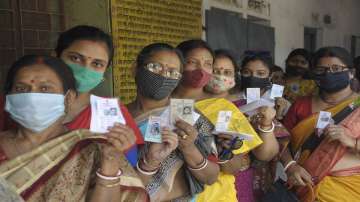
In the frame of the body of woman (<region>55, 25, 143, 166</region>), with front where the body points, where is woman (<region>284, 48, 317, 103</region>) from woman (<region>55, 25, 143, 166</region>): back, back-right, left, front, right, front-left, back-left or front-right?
back-left

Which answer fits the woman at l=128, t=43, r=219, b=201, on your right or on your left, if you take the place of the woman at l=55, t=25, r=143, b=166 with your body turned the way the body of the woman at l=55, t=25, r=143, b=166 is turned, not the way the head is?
on your left

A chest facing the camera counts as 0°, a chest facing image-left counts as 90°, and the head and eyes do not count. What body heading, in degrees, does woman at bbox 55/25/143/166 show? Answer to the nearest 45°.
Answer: approximately 0°

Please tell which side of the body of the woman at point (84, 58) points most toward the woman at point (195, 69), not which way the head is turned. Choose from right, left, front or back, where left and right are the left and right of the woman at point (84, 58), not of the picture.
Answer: left
